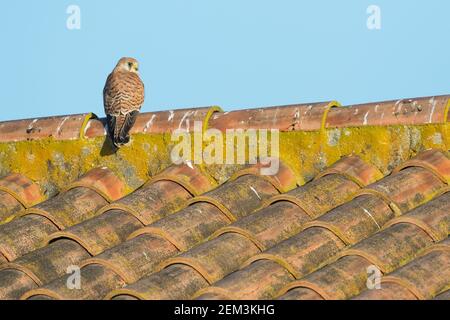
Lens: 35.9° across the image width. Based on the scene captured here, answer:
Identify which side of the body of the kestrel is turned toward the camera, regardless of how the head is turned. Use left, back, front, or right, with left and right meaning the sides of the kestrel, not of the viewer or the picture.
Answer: back
